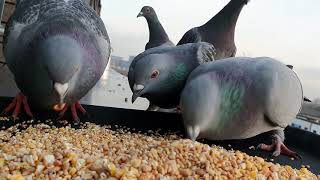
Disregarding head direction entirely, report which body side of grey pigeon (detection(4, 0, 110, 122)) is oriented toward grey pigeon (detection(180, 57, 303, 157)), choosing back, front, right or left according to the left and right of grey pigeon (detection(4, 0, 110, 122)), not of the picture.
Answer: left

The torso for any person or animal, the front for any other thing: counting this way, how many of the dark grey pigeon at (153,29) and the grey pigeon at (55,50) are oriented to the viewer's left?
1

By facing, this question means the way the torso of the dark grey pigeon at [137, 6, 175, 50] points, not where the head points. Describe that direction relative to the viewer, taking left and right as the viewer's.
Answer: facing to the left of the viewer

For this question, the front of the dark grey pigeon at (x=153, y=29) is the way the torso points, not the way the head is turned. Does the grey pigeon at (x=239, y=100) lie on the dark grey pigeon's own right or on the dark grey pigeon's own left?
on the dark grey pigeon's own left

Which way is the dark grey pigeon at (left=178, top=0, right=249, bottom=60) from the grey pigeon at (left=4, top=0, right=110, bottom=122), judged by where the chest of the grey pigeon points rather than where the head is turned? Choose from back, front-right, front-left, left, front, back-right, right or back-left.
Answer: back-left

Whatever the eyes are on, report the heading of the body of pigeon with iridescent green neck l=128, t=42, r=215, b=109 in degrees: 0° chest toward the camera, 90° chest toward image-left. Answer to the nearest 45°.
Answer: approximately 45°

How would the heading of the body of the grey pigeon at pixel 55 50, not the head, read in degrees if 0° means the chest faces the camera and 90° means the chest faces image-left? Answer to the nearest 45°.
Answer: approximately 0°

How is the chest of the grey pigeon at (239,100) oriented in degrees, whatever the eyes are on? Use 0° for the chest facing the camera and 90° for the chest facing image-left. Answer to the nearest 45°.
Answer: approximately 45°
